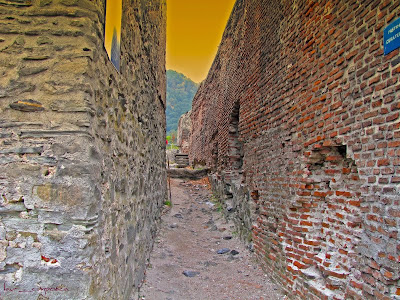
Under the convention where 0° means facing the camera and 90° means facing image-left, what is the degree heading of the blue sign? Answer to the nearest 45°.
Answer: approximately 45°

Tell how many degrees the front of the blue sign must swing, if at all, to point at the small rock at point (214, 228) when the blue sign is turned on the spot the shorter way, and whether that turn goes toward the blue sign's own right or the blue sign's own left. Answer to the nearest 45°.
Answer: approximately 90° to the blue sign's own right

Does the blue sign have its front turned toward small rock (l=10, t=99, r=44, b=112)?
yes

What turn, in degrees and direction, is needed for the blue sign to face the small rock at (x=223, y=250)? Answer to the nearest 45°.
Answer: approximately 90° to its right
